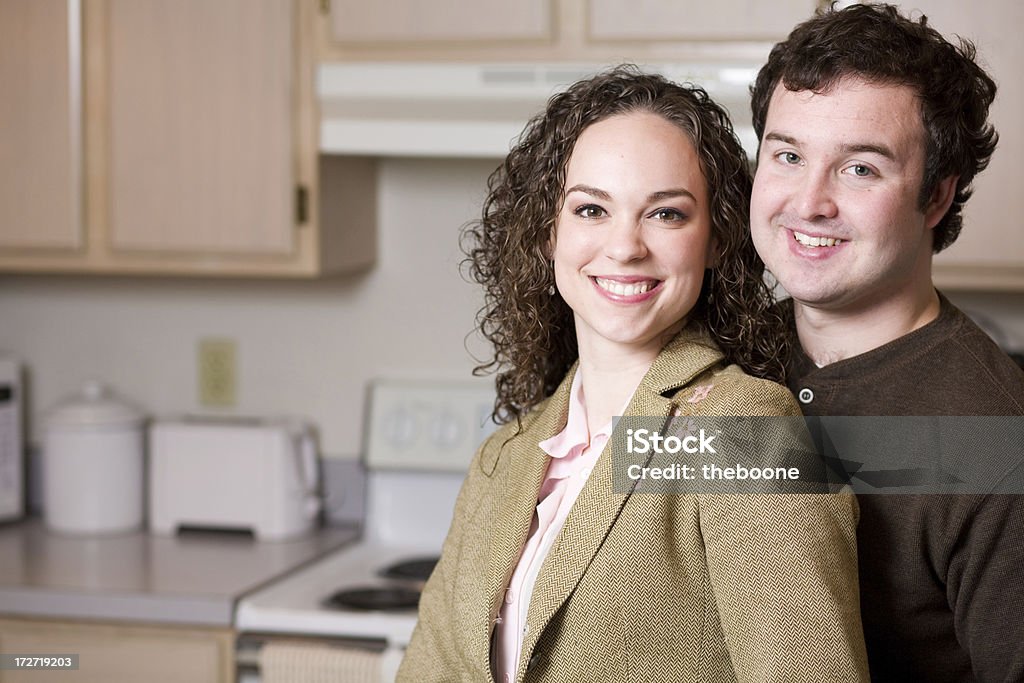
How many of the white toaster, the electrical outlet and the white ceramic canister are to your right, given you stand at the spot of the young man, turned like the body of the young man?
3

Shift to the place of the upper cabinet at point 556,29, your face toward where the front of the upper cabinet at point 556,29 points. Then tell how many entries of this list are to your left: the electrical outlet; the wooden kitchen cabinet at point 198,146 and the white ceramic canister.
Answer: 0

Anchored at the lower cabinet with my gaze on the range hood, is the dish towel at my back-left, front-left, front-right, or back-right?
front-right

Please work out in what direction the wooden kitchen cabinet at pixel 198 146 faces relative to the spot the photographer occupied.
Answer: facing the viewer

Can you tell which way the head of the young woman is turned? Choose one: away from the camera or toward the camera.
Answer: toward the camera

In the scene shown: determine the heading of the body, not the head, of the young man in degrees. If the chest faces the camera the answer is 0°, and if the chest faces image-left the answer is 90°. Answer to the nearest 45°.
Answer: approximately 45°

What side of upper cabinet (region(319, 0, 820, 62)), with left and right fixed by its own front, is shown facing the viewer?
front

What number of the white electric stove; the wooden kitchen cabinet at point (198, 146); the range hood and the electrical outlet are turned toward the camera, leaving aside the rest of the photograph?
4

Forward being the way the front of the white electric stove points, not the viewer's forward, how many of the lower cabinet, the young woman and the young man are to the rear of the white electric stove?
0

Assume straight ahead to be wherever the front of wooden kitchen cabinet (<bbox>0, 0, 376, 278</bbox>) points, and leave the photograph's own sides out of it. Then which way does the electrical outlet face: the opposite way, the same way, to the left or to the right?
the same way

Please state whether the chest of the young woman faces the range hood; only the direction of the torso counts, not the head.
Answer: no

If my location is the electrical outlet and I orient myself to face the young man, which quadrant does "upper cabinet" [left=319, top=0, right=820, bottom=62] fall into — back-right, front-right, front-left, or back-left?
front-left
